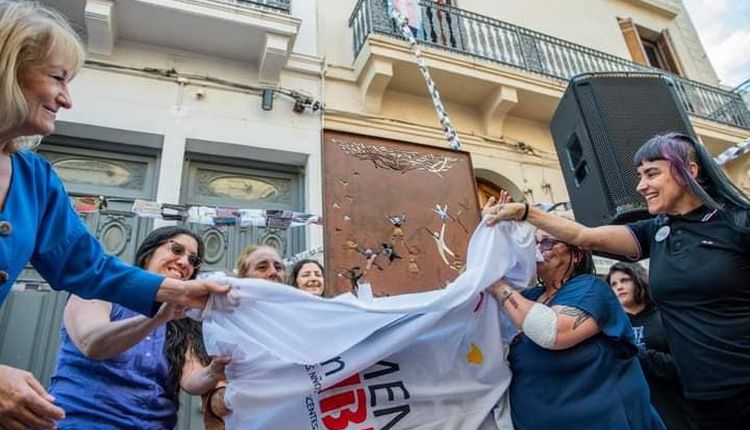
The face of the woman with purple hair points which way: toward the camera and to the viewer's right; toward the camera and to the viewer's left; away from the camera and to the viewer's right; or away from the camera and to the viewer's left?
toward the camera and to the viewer's left

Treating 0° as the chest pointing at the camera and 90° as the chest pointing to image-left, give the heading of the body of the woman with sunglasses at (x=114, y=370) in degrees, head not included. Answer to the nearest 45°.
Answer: approximately 315°

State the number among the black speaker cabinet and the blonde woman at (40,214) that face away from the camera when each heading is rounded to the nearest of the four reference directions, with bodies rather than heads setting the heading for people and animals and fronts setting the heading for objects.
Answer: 0

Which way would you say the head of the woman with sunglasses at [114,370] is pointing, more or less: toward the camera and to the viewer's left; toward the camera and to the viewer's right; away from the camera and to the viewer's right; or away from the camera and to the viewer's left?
toward the camera and to the viewer's right

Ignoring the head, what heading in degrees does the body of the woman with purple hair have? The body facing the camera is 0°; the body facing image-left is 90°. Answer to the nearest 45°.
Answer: approximately 45°

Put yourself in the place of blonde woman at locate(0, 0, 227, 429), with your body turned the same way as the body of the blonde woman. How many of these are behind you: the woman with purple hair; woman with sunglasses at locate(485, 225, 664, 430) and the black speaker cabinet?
0

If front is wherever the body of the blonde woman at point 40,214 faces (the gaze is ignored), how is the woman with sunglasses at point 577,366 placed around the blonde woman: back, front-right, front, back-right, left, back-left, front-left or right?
front-left

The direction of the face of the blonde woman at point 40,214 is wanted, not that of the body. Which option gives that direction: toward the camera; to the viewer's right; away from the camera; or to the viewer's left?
to the viewer's right

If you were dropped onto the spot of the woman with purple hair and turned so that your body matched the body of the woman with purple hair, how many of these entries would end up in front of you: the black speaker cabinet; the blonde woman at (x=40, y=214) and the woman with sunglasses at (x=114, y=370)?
2

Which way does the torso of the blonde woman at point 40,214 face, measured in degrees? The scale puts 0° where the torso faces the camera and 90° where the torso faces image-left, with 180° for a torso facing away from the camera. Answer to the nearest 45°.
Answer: approximately 315°

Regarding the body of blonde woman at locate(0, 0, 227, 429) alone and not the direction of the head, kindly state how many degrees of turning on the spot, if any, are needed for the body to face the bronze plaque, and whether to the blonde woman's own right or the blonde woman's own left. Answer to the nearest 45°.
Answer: approximately 90° to the blonde woman's own left

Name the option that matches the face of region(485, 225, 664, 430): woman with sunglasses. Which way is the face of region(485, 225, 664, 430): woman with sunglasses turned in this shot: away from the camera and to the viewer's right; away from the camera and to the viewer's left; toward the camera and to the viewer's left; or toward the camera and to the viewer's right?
toward the camera and to the viewer's left
